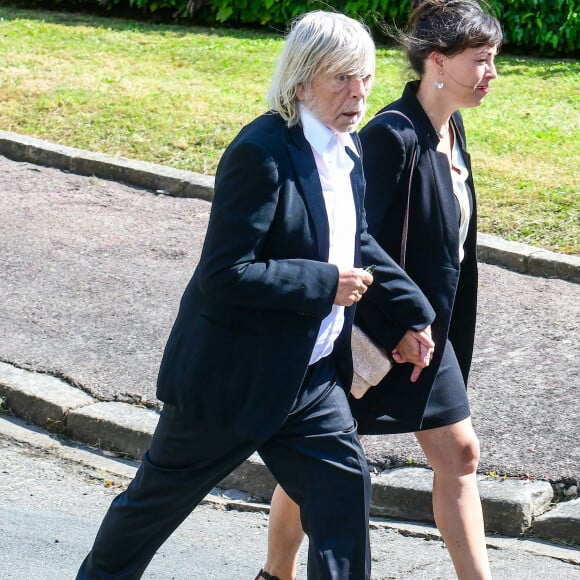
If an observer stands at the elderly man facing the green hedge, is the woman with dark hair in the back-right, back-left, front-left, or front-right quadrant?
front-right

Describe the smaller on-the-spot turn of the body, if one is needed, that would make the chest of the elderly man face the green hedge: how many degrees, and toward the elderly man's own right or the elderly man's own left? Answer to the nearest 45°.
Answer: approximately 135° to the elderly man's own left

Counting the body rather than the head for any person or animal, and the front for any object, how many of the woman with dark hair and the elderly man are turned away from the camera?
0

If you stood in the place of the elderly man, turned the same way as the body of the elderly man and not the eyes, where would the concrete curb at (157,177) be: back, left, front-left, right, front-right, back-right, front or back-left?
back-left

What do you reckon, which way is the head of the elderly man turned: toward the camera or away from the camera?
toward the camera

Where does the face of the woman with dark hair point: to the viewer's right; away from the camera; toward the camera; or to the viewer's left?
to the viewer's right

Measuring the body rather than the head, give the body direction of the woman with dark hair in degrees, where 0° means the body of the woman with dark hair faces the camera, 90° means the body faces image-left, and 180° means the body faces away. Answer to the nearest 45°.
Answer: approximately 270°

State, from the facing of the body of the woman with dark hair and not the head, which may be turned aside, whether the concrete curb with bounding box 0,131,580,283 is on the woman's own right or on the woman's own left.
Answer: on the woman's own left

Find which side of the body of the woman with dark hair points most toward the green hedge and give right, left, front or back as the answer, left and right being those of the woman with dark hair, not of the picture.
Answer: left

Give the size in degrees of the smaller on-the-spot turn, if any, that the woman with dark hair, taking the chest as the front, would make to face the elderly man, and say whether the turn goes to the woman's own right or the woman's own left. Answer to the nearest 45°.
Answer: approximately 135° to the woman's own right

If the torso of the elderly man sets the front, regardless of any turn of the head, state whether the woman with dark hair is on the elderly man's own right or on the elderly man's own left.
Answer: on the elderly man's own left
